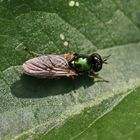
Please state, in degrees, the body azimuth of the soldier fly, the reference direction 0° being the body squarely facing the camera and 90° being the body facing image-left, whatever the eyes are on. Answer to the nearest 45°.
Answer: approximately 270°

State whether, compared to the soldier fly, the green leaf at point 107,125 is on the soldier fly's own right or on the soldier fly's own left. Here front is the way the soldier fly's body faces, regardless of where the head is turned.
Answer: on the soldier fly's own right
